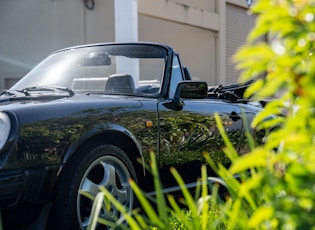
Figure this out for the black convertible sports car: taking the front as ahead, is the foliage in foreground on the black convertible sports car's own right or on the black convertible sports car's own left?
on the black convertible sports car's own left
